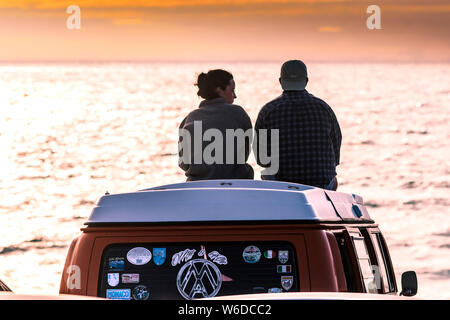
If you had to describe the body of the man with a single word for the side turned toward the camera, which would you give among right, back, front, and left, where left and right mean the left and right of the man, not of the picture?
back

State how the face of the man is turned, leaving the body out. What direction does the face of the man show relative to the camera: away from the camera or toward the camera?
away from the camera

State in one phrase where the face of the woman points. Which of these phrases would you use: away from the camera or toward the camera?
away from the camera

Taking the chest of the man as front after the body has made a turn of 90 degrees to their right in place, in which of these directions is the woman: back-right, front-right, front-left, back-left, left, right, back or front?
back
